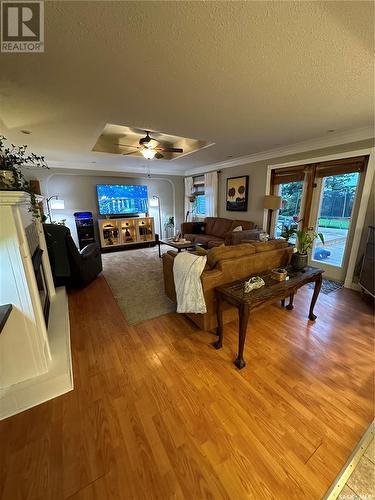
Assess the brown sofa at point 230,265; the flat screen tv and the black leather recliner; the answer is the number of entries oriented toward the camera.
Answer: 1

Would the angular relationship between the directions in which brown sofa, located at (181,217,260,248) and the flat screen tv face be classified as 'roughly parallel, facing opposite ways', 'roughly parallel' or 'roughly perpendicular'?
roughly perpendicular

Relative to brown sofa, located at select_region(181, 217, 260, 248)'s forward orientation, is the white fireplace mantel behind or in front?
in front

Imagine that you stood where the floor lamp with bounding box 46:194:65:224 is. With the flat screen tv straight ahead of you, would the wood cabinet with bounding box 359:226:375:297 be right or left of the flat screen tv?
right

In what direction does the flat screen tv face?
toward the camera

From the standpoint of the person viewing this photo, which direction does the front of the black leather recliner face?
facing away from the viewer and to the right of the viewer

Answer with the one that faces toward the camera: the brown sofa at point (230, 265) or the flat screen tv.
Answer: the flat screen tv

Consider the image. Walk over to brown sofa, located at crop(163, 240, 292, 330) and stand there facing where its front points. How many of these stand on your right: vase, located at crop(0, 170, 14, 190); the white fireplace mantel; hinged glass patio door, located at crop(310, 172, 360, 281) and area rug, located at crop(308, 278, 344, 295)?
2

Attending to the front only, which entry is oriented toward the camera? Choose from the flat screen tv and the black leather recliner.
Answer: the flat screen tv

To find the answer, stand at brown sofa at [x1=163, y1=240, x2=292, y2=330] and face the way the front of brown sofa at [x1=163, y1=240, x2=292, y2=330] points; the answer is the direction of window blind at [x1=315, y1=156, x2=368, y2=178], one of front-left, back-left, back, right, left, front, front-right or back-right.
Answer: right

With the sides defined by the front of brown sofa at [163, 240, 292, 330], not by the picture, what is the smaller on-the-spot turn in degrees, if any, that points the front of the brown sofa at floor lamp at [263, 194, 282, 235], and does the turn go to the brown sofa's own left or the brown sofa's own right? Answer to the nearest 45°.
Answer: approximately 45° to the brown sofa's own right

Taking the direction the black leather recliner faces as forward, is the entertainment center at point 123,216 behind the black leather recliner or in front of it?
in front
